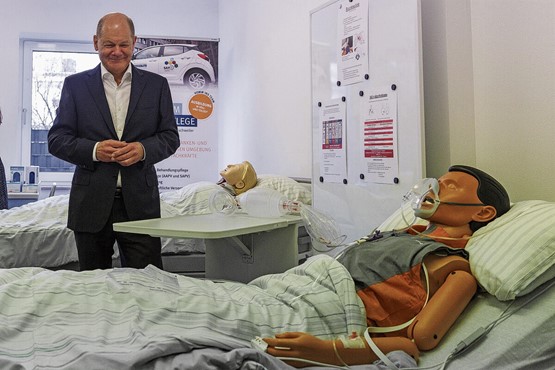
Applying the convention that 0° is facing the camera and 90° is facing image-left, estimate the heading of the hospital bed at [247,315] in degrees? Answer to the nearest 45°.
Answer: approximately 90°

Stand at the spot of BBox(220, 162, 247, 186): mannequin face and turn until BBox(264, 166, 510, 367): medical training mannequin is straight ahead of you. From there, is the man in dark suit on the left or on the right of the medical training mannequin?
right

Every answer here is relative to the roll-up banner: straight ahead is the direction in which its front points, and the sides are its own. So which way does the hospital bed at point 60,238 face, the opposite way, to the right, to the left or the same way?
to the right

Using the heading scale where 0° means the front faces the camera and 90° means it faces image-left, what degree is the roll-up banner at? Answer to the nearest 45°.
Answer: approximately 0°

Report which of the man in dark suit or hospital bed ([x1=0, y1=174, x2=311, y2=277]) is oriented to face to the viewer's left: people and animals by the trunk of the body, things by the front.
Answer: the hospital bed

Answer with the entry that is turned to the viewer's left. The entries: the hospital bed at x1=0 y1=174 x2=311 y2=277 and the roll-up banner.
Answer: the hospital bed

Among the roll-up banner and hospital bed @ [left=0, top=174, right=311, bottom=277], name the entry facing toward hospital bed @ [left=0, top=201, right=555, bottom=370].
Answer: the roll-up banner

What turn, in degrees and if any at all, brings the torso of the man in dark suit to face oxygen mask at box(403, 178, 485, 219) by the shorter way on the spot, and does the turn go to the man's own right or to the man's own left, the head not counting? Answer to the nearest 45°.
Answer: approximately 45° to the man's own left

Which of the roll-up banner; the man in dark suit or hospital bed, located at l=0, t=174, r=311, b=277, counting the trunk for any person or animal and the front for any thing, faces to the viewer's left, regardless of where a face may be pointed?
the hospital bed

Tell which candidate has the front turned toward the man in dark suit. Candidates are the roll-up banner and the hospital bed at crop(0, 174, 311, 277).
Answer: the roll-up banner

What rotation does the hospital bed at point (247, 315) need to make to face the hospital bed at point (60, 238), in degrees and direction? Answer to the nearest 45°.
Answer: approximately 45° to its right
